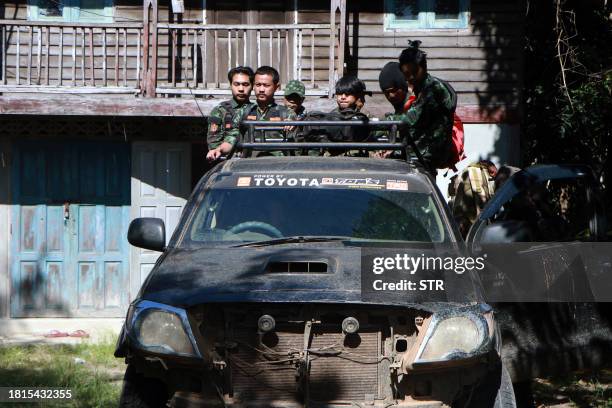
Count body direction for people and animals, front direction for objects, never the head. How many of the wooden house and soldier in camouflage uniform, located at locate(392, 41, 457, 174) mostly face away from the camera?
0

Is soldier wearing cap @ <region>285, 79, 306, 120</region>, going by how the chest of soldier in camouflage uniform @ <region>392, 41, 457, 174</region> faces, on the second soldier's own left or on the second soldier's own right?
on the second soldier's own right

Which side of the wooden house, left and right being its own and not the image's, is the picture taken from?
front

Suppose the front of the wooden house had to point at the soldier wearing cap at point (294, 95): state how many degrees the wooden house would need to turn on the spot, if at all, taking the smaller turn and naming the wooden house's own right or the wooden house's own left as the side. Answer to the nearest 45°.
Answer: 0° — it already faces them

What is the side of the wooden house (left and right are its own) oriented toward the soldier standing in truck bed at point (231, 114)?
front

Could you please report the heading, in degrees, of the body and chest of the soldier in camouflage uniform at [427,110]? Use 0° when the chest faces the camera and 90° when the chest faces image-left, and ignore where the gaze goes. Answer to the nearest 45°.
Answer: approximately 45°

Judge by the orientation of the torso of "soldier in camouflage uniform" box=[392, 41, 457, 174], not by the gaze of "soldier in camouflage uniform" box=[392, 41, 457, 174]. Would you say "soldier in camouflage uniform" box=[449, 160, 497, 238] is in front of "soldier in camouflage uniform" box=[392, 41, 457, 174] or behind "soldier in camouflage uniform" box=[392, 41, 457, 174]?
behind

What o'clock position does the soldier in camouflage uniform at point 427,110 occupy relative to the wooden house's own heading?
The soldier in camouflage uniform is roughly at 11 o'clock from the wooden house.
